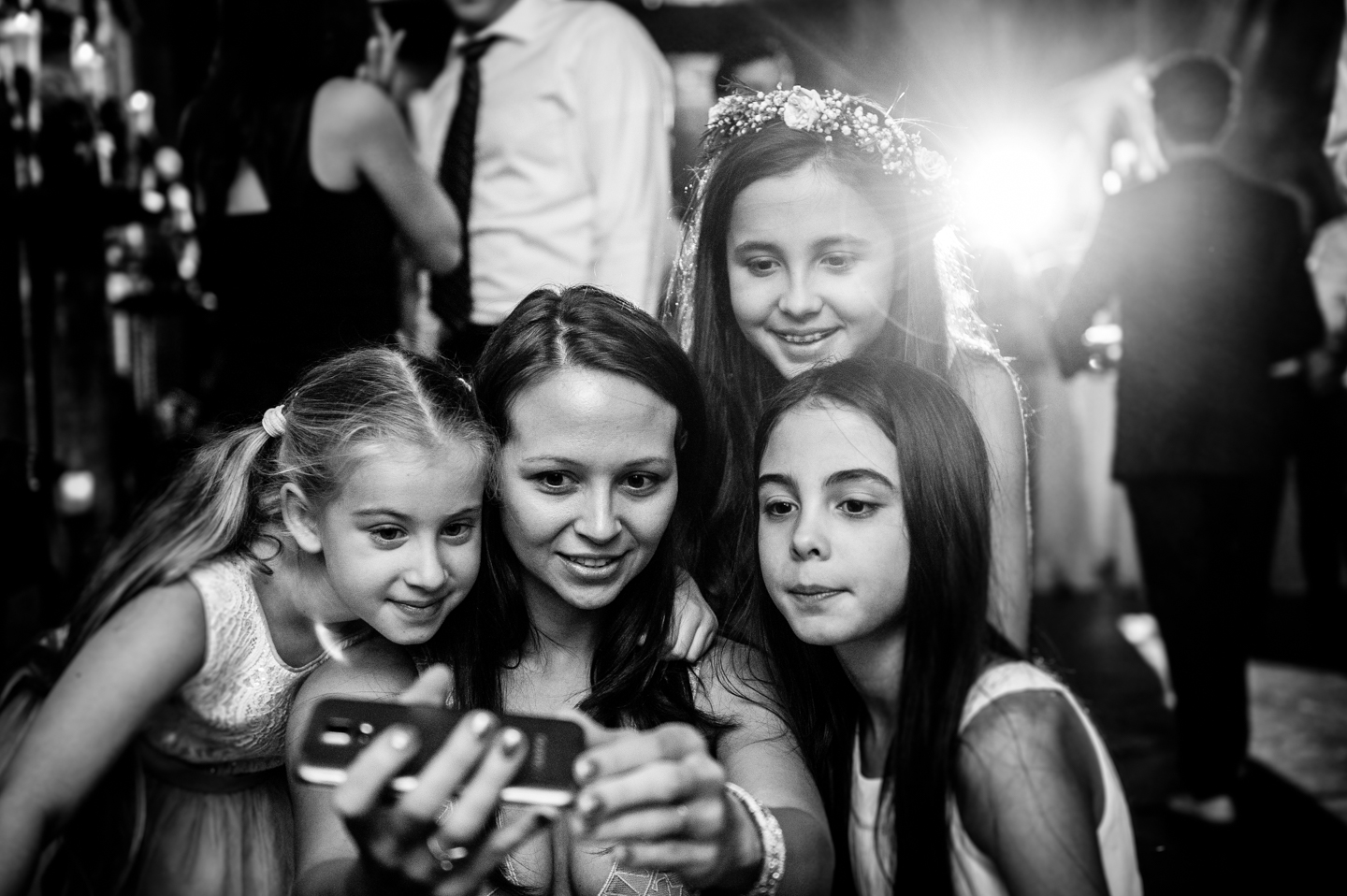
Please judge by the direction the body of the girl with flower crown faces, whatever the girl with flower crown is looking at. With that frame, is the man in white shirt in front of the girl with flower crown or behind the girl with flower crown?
behind

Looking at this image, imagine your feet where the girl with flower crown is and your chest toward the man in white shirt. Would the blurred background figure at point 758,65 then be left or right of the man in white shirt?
right

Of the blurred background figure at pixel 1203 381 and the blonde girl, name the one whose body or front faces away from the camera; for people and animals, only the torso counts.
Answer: the blurred background figure

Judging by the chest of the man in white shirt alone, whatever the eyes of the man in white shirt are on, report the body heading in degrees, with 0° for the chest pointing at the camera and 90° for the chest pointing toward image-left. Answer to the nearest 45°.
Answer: approximately 45°

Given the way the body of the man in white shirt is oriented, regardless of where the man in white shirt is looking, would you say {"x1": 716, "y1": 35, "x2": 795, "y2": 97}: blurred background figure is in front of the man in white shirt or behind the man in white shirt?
behind

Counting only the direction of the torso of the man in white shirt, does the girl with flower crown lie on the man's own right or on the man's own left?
on the man's own left

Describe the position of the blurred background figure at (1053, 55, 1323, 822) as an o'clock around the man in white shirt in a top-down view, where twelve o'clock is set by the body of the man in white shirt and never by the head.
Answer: The blurred background figure is roughly at 7 o'clock from the man in white shirt.

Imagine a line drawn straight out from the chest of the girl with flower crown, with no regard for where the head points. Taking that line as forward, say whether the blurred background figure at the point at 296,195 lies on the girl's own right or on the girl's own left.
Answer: on the girl's own right

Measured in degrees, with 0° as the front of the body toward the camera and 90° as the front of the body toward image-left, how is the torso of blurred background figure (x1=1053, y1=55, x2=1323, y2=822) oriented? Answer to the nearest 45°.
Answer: approximately 180°

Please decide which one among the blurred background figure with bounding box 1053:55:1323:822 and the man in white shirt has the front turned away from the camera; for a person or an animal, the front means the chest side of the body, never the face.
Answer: the blurred background figure

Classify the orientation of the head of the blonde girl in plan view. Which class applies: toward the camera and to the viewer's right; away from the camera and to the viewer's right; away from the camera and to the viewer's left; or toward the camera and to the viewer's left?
toward the camera and to the viewer's right
